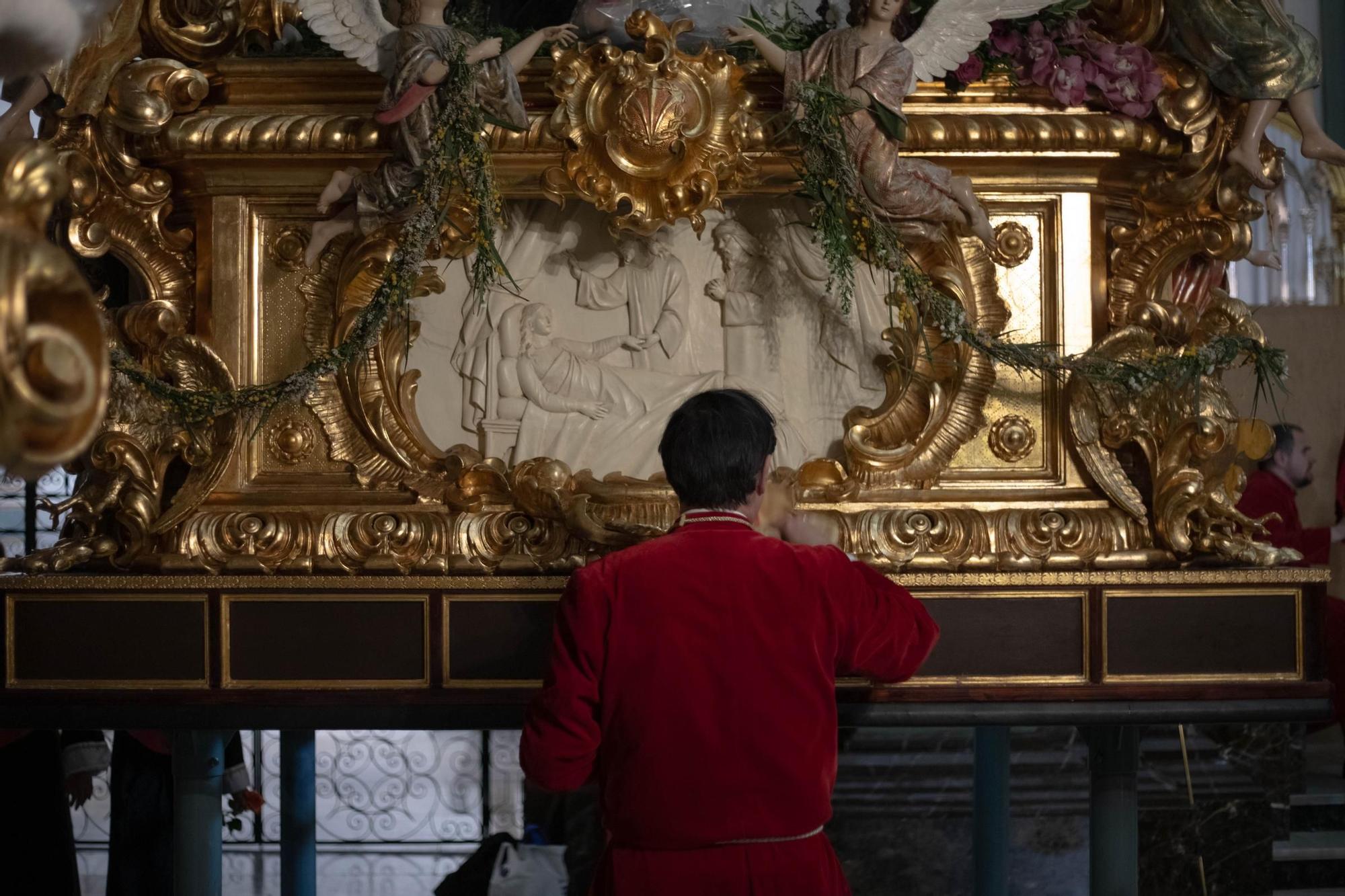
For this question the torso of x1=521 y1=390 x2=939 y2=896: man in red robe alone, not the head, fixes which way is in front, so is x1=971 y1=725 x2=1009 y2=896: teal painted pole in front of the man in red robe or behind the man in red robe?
in front

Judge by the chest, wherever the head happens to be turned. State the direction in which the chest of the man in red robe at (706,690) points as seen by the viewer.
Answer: away from the camera

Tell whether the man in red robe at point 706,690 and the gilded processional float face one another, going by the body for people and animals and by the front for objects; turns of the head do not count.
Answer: yes

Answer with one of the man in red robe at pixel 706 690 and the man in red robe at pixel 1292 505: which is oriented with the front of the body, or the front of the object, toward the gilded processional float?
the man in red robe at pixel 706 690

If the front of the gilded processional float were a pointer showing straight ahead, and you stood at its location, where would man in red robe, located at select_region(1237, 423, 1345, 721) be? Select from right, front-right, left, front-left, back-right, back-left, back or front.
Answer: back-left

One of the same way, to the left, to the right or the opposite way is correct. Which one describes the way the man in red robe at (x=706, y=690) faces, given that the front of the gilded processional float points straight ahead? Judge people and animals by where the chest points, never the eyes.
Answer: the opposite way

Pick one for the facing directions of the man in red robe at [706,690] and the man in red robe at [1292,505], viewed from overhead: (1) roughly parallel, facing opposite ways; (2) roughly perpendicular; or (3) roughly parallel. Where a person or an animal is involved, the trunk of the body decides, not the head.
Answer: roughly perpendicular

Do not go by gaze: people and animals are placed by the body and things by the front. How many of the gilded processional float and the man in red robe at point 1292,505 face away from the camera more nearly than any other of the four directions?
0
